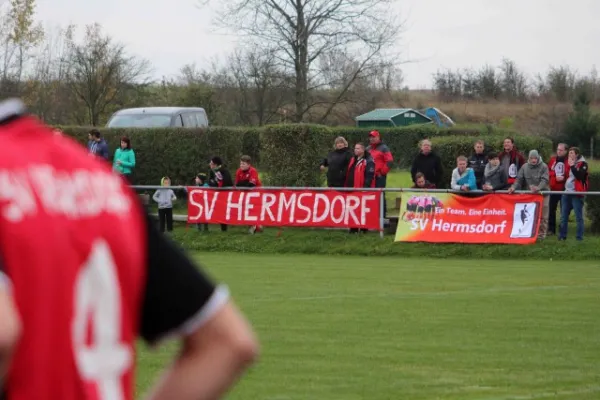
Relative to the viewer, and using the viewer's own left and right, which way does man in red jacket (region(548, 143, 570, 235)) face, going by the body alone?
facing the viewer and to the left of the viewer

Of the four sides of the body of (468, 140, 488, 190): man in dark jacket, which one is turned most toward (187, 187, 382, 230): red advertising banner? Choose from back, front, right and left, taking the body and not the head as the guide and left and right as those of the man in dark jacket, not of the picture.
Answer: right

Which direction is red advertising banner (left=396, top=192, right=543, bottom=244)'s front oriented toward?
toward the camera

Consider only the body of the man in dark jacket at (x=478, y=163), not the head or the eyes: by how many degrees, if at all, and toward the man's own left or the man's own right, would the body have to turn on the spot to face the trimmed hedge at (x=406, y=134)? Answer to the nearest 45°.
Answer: approximately 180°

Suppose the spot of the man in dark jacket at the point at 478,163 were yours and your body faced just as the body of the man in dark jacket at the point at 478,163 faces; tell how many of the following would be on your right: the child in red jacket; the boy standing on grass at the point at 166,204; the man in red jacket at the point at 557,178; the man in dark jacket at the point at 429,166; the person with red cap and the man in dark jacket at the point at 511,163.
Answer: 4

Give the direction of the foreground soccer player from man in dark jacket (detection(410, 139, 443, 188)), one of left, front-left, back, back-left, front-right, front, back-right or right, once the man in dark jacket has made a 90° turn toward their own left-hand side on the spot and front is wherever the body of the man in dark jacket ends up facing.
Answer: right

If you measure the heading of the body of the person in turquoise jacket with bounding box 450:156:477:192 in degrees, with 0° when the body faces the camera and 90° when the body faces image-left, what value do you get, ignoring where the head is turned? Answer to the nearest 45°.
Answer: approximately 0°

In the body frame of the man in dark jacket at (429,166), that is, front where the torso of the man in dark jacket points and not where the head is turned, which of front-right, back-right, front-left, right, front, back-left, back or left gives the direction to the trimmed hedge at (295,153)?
back-right

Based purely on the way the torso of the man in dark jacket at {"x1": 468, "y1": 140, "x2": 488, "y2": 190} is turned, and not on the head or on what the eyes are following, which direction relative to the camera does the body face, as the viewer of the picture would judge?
toward the camera

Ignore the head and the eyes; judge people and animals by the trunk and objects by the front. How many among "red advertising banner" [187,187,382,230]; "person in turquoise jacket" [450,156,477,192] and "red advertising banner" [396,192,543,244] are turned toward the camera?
3

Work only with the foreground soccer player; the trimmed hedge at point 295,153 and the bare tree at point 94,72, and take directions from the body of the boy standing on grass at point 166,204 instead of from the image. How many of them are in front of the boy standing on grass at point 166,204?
1

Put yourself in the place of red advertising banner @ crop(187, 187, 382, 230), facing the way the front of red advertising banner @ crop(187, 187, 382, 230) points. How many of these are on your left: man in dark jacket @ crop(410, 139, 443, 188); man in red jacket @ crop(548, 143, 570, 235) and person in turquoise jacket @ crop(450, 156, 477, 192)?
3

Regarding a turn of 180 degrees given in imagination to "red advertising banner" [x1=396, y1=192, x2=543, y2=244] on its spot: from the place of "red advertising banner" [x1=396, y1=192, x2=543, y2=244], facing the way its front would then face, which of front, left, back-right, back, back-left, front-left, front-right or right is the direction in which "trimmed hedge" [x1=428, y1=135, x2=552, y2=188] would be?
front

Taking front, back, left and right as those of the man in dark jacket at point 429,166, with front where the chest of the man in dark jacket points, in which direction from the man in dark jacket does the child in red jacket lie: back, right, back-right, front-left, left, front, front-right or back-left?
right

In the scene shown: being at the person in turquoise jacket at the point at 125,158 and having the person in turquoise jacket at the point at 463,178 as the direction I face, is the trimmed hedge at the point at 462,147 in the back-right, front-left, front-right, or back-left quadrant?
front-left

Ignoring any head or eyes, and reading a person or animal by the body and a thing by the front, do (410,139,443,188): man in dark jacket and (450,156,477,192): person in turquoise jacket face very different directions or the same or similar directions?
same or similar directions

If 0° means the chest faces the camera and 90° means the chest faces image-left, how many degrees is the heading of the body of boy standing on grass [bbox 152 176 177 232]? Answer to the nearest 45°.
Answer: approximately 0°
